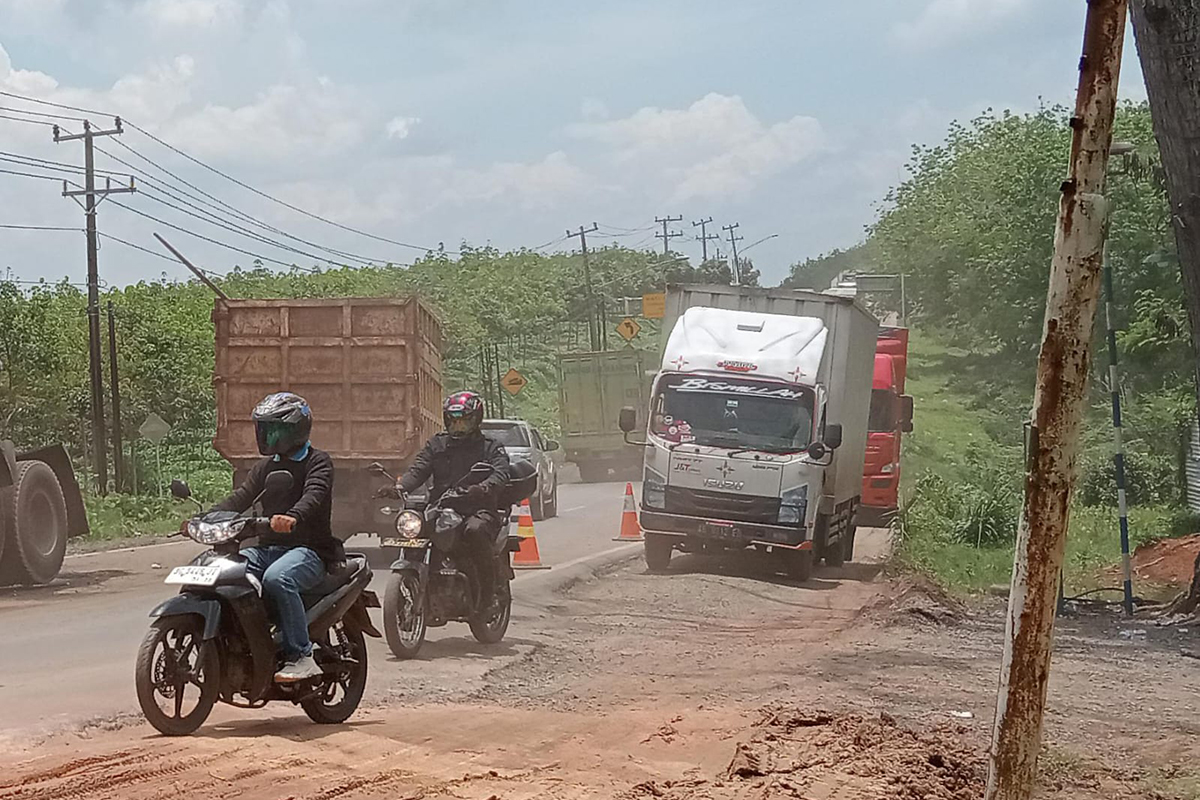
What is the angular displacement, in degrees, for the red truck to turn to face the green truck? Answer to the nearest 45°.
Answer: approximately 90° to its right

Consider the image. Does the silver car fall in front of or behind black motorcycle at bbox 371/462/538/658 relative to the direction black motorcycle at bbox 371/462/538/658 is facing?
behind

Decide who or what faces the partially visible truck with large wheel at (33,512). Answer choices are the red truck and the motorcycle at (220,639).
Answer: the red truck

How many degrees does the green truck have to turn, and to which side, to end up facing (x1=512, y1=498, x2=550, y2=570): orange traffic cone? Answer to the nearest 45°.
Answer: approximately 180°

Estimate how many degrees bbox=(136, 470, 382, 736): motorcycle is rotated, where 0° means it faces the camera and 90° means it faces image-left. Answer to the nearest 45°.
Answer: approximately 45°

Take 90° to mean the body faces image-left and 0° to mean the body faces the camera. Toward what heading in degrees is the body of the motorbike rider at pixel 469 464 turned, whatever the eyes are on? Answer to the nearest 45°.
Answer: approximately 45°

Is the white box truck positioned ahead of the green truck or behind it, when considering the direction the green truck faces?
behind

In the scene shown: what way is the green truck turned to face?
away from the camera

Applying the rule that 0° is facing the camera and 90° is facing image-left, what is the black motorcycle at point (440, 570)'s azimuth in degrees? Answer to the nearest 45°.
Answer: approximately 45°

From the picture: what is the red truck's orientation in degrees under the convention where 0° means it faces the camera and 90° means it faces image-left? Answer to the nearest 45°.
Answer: approximately 45°

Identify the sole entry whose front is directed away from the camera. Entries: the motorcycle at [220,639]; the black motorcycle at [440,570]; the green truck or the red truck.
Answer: the green truck

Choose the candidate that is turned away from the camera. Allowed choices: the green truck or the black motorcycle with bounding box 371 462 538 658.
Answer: the green truck

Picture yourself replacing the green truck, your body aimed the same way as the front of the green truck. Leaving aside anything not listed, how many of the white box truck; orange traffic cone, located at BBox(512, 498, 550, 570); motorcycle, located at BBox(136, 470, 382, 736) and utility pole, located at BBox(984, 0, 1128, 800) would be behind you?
4

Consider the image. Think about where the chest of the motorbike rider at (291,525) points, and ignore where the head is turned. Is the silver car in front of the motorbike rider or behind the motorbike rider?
behind
